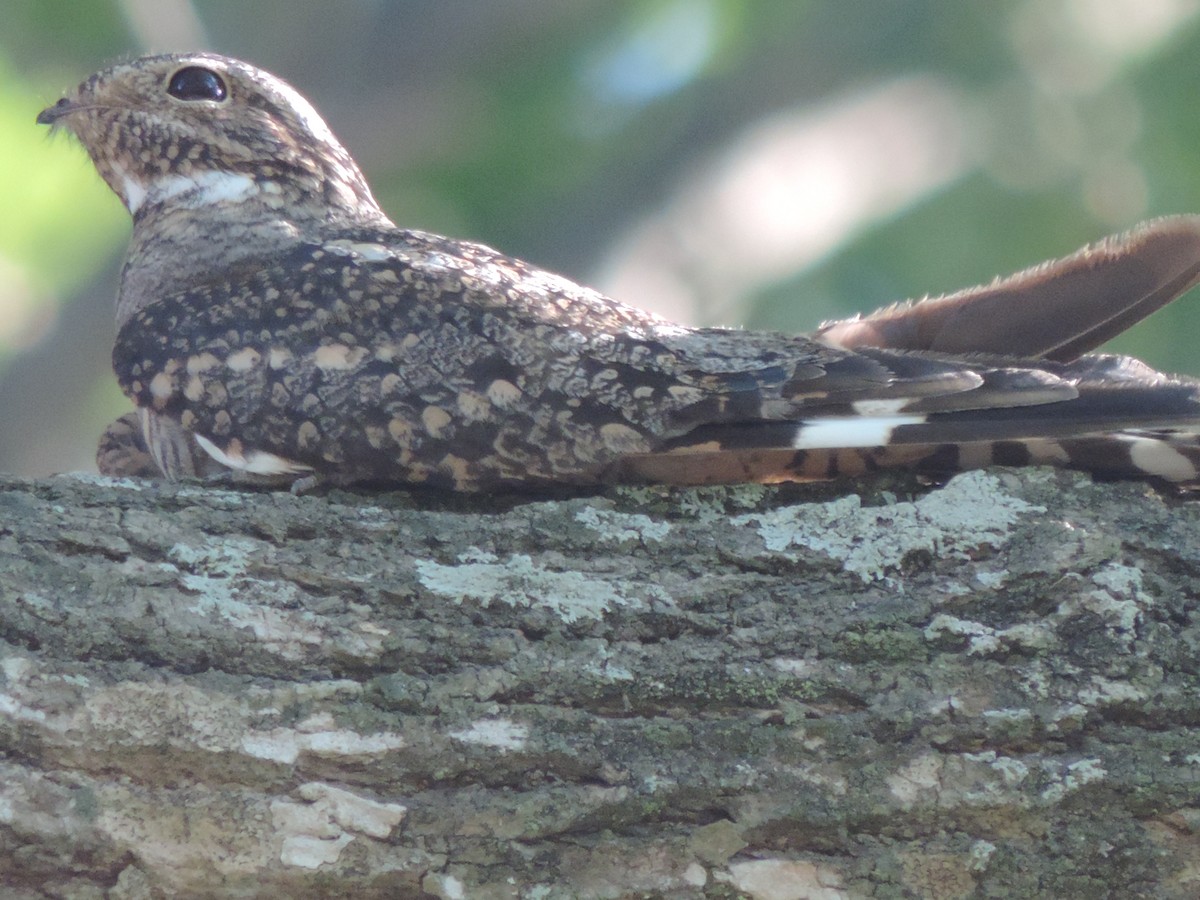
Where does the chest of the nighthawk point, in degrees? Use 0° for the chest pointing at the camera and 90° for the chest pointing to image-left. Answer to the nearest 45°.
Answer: approximately 90°
